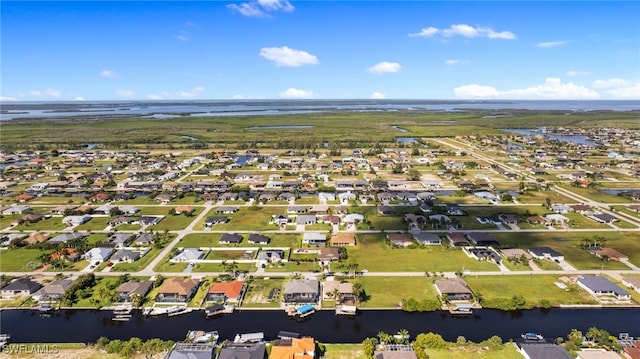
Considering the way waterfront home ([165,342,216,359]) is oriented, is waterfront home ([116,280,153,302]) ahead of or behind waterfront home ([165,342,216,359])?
behind

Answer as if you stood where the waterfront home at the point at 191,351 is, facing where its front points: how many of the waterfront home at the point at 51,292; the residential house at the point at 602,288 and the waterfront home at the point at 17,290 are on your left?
1

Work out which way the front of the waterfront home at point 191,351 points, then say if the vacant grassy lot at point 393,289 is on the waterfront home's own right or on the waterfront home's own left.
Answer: on the waterfront home's own left

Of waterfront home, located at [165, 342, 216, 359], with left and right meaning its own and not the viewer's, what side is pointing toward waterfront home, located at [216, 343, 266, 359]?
left

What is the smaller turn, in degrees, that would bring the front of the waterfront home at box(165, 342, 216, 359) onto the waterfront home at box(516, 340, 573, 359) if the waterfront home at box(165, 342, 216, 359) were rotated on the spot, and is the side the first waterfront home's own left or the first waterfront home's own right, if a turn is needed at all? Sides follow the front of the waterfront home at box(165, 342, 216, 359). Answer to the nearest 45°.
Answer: approximately 90° to the first waterfront home's own left

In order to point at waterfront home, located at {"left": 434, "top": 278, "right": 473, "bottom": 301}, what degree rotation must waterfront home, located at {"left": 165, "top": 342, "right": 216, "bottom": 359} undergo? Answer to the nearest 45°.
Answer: approximately 90° to its left

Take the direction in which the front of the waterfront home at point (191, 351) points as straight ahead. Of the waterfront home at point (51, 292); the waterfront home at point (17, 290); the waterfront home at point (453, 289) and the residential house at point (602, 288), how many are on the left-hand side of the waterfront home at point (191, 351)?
2

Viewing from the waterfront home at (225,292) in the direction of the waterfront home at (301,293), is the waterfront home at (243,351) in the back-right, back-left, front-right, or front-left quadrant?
front-right

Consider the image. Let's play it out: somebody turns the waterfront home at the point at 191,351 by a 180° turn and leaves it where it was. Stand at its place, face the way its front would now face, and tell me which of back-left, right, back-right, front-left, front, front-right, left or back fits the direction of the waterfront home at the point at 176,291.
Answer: front

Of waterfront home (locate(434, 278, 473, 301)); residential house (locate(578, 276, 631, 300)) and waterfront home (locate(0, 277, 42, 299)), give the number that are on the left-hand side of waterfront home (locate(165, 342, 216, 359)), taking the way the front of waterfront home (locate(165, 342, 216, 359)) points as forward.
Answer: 2

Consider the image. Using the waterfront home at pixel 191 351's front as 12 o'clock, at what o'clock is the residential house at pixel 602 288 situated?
The residential house is roughly at 9 o'clock from the waterfront home.

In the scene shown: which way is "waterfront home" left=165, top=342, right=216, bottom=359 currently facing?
toward the camera

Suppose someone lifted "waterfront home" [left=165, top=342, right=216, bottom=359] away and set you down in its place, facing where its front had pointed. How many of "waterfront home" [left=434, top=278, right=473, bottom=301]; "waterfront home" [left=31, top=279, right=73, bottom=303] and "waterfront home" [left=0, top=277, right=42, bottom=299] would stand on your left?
1

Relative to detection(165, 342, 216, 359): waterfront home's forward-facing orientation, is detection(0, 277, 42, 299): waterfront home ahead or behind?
behind
